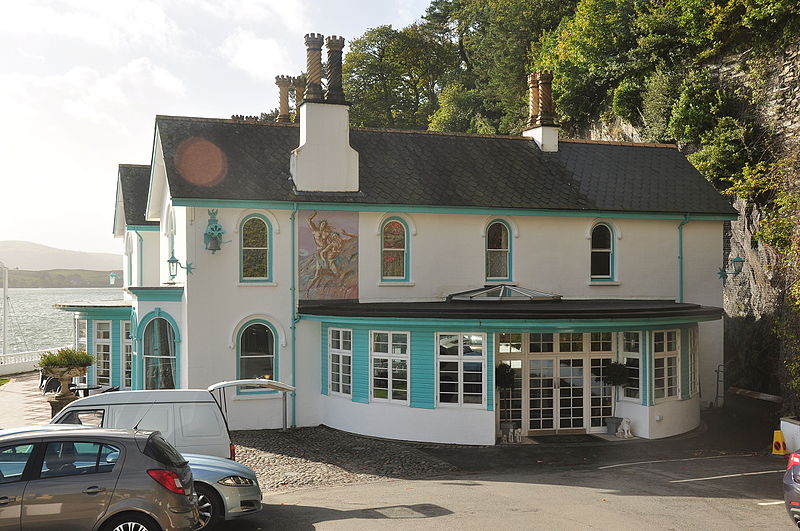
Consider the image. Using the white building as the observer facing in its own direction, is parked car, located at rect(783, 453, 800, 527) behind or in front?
in front

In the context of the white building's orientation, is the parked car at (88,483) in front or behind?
in front

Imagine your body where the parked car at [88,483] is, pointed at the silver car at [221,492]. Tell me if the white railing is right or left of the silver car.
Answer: left

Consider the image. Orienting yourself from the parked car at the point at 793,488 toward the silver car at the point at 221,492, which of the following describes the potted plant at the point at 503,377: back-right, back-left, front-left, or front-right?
front-right

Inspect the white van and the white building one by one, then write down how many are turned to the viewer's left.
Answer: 1

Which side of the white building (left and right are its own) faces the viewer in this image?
front

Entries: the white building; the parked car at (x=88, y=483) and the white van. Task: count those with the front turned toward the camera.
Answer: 1

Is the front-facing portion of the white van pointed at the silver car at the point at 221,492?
no

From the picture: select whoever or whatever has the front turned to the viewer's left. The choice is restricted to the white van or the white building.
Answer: the white van

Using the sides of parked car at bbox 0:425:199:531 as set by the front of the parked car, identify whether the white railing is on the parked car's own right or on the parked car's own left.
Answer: on the parked car's own right

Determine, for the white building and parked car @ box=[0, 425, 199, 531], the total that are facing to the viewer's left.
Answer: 1

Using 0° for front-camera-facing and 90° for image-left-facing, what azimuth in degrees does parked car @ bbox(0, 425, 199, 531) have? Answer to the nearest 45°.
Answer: approximately 90°

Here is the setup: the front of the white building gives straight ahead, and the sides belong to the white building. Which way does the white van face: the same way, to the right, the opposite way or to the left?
to the right

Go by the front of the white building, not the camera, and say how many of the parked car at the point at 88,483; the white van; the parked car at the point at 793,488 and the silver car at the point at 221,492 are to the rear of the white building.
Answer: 0

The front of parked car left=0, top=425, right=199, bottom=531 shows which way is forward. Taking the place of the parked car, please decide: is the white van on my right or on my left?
on my right

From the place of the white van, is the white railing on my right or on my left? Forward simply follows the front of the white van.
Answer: on my right

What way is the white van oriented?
to the viewer's left

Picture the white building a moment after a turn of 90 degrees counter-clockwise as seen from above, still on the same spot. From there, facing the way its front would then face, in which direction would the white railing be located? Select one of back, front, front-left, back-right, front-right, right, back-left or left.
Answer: back-left

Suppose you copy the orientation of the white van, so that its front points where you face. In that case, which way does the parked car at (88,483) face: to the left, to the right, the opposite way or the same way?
the same way
